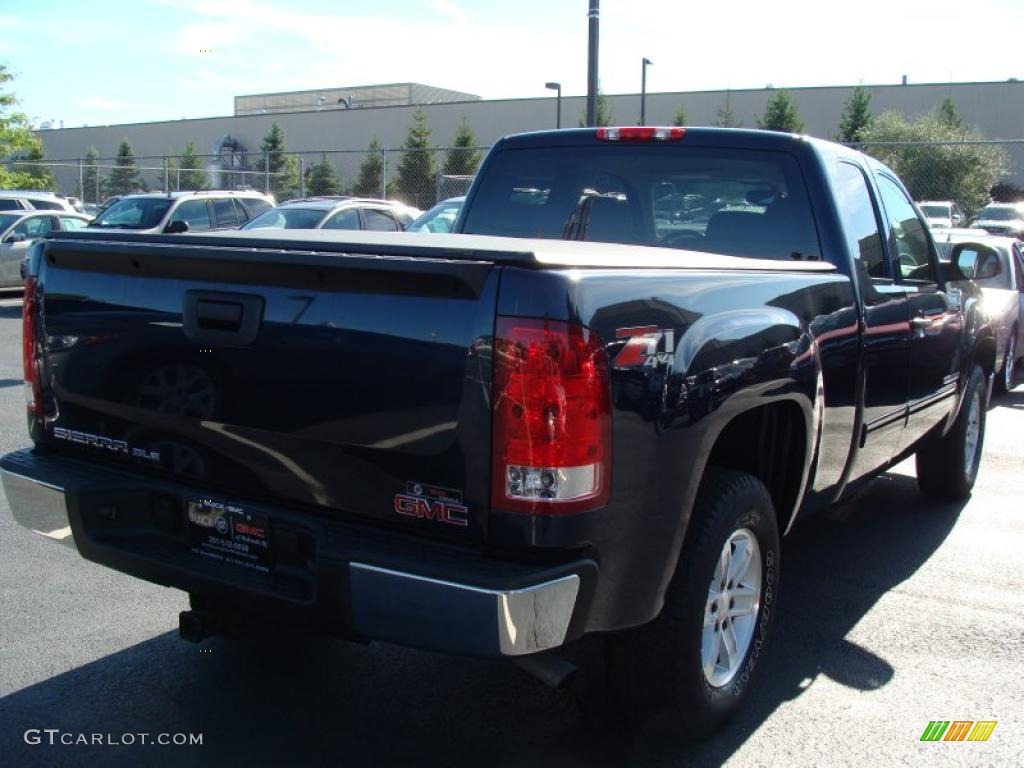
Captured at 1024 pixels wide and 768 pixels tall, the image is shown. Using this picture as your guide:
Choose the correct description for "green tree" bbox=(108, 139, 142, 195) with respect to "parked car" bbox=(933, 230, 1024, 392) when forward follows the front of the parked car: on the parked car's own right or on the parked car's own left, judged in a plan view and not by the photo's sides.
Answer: on the parked car's own right

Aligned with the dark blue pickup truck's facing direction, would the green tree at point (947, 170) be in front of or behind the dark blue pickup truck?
in front

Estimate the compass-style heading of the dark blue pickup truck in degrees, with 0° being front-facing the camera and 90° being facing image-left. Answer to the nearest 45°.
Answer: approximately 225°

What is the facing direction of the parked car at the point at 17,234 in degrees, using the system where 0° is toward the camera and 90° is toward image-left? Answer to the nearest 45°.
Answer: approximately 45°

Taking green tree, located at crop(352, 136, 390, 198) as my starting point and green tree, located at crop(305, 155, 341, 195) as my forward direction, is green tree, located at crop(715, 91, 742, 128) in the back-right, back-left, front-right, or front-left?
back-right

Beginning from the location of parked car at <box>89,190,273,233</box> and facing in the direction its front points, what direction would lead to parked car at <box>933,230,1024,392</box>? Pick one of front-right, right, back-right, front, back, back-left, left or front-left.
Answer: left

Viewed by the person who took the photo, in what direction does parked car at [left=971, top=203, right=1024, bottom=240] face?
facing the viewer and to the left of the viewer

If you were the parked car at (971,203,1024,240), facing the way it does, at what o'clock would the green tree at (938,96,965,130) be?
The green tree is roughly at 6 o'clock from the parked car.

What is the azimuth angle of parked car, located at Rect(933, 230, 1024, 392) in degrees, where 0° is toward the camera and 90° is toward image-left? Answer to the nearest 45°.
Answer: approximately 45°

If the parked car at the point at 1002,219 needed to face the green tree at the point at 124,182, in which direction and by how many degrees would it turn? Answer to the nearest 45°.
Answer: approximately 45° to its right

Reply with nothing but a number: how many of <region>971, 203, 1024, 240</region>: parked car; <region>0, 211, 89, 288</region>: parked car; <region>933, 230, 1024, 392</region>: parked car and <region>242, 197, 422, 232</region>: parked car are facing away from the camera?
0
